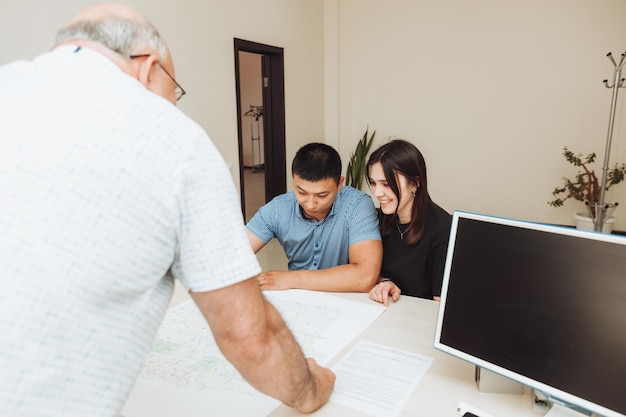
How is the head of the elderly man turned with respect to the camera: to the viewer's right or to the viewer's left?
to the viewer's right

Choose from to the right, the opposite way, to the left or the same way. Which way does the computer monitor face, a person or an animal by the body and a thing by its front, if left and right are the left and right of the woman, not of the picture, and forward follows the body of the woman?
the same way

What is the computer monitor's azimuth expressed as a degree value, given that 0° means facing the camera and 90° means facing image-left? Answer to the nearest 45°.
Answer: approximately 45°

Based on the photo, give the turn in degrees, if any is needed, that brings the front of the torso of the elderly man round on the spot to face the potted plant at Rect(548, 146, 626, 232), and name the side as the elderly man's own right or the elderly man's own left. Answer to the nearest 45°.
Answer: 0° — they already face it

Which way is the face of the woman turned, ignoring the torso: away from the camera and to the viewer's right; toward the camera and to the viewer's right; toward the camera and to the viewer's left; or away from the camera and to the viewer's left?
toward the camera and to the viewer's left

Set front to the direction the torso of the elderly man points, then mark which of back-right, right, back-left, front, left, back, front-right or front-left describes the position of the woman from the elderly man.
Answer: front

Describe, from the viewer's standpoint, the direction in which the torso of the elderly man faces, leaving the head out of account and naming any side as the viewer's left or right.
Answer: facing away from the viewer and to the right of the viewer

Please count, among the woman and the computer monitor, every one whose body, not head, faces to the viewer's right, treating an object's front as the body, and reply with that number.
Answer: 0

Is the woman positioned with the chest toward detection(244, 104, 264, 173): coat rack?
no

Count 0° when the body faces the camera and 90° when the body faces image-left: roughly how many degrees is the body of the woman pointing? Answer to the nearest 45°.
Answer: approximately 45°

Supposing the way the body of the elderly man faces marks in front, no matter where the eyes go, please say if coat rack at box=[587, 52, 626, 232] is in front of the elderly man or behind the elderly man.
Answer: in front

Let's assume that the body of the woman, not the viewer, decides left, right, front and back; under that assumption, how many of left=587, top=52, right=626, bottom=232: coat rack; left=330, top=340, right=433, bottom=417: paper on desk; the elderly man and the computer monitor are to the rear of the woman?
1

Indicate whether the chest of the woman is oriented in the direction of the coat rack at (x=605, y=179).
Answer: no

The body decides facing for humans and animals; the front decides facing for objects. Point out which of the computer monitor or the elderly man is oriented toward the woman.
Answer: the elderly man

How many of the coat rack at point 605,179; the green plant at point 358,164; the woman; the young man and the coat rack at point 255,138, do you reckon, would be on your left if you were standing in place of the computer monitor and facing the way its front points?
0

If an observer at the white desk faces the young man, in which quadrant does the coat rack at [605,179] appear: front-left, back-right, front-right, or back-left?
front-right

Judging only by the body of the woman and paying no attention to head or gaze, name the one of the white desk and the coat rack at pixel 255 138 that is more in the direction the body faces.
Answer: the white desk

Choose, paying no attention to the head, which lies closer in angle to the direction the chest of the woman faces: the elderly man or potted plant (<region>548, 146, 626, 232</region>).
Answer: the elderly man

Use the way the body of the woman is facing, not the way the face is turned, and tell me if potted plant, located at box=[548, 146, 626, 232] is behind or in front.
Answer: behind
